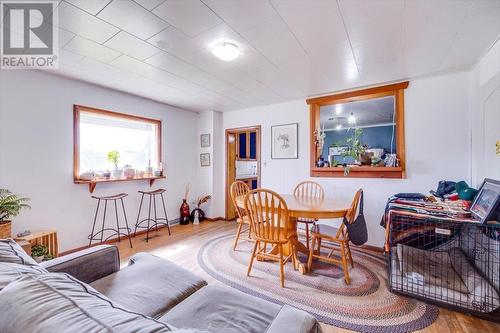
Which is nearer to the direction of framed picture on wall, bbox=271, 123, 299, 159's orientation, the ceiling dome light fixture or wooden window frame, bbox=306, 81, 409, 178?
the ceiling dome light fixture

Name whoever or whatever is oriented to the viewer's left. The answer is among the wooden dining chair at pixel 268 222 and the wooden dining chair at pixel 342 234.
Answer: the wooden dining chair at pixel 342 234

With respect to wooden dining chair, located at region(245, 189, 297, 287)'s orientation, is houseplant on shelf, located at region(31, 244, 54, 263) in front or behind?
behind

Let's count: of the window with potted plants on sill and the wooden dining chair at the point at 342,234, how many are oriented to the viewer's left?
1

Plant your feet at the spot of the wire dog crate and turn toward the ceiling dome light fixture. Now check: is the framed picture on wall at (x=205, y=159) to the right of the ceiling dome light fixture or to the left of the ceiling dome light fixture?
right

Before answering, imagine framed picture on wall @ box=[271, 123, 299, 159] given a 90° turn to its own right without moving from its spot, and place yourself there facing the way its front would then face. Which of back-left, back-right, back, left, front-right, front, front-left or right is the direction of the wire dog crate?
back

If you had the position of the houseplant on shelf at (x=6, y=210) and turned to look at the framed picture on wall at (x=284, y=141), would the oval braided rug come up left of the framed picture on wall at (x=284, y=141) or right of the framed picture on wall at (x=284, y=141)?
right

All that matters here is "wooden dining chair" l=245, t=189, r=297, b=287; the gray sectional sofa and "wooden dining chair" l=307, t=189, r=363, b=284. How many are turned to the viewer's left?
1

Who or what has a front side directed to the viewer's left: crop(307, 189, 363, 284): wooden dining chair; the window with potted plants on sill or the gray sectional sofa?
the wooden dining chair

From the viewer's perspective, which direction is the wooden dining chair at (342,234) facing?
to the viewer's left

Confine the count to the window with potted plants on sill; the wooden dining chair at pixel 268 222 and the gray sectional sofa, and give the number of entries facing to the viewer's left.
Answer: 0

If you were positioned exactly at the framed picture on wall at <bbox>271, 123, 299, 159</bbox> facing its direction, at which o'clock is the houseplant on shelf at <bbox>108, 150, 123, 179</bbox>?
The houseplant on shelf is roughly at 1 o'clock from the framed picture on wall.

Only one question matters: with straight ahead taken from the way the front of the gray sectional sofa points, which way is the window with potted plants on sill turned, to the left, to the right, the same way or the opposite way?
to the right

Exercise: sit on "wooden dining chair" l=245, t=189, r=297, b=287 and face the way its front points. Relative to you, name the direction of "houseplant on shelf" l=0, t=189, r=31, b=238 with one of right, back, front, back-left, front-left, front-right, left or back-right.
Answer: back-left

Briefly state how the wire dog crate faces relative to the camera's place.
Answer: facing the viewer and to the left of the viewer

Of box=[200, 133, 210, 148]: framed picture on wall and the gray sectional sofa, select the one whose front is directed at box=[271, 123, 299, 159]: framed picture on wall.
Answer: the gray sectional sofa
